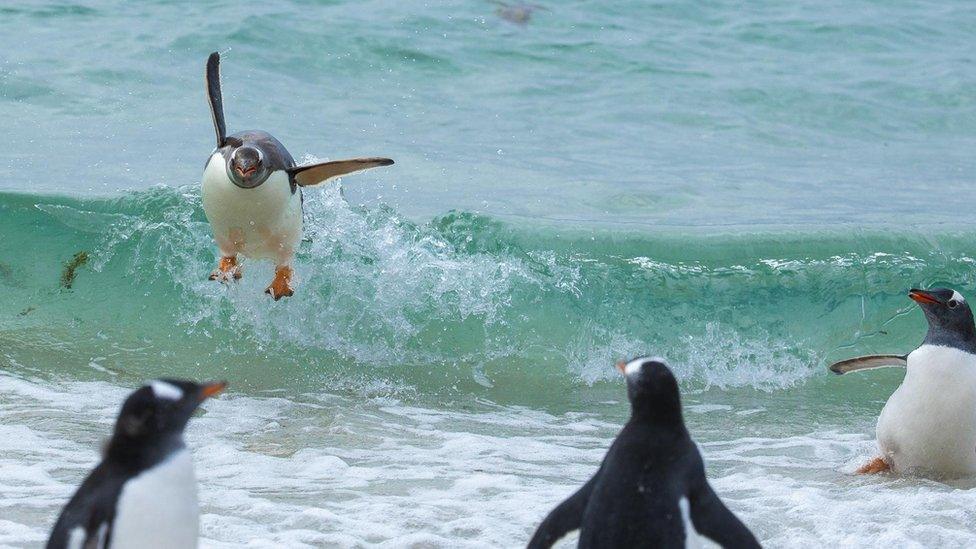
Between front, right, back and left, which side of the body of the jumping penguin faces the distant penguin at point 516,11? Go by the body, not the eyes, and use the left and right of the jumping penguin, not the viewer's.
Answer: back

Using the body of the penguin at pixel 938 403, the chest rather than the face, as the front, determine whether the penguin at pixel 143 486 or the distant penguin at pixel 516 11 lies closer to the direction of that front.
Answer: the penguin

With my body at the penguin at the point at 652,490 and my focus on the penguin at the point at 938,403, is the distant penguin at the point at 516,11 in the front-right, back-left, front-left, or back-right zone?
front-left

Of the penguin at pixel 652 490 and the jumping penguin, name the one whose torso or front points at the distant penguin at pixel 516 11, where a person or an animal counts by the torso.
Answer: the penguin

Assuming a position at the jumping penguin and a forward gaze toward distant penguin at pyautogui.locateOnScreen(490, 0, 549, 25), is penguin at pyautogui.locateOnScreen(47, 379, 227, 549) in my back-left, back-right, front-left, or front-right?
back-right

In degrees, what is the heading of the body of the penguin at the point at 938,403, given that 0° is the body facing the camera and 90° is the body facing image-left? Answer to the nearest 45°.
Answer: approximately 45°

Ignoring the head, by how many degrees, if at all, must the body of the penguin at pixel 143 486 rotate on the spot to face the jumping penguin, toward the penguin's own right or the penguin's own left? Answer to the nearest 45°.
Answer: approximately 90° to the penguin's own left

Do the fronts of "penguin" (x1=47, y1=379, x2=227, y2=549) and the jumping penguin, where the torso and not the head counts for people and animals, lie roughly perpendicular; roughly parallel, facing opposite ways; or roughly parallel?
roughly perpendicular

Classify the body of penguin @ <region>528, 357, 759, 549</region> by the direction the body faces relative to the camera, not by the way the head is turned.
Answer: away from the camera

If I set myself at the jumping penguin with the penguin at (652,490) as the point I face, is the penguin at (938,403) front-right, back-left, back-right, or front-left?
front-left

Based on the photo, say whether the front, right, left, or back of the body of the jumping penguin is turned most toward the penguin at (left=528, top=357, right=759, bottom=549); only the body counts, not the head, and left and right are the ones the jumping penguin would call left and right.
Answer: front

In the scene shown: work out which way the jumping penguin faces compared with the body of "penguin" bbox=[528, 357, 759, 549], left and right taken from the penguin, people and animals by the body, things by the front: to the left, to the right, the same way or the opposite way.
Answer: the opposite way

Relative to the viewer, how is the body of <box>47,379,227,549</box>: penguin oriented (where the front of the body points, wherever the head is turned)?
to the viewer's right

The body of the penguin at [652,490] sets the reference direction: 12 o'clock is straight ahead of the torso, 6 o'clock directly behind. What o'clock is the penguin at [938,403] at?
the penguin at [938,403] is roughly at 1 o'clock from the penguin at [652,490].

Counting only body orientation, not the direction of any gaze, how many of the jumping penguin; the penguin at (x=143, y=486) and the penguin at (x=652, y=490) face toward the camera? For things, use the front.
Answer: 1

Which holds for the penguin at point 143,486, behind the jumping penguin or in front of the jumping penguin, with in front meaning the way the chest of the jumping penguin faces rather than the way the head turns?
in front

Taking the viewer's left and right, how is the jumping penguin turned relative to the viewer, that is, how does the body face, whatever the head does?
facing the viewer

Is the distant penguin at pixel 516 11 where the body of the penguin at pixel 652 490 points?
yes

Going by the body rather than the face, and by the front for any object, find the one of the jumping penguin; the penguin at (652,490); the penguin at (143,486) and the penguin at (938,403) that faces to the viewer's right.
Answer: the penguin at (143,486)
